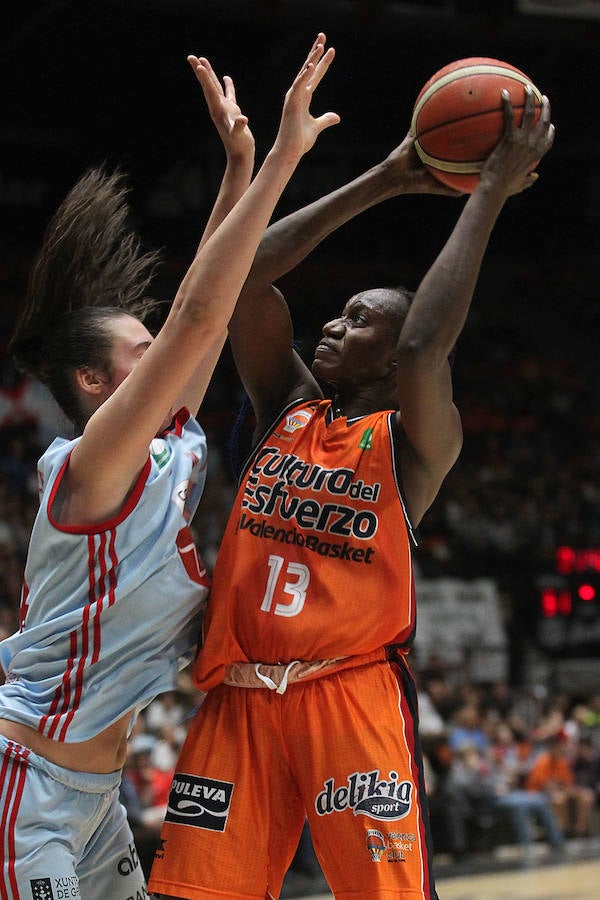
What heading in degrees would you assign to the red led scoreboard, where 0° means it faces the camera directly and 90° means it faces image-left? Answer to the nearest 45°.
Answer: approximately 0°
